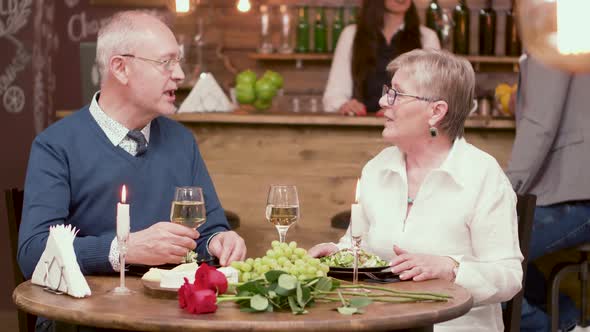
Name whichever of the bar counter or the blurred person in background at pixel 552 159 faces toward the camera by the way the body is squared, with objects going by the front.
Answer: the bar counter

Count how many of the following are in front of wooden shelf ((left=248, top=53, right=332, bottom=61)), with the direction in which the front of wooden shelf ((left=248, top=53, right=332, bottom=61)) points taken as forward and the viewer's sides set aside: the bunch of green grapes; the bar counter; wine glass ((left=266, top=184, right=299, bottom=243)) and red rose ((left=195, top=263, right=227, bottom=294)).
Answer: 4

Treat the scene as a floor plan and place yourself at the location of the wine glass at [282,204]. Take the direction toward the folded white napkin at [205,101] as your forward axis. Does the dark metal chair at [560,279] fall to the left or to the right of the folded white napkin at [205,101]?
right

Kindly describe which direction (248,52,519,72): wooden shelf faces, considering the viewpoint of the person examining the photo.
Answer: facing the viewer

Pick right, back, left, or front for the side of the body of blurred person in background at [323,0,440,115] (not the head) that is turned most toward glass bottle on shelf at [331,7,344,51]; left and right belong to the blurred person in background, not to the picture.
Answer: back

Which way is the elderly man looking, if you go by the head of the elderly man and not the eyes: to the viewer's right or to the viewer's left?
to the viewer's right

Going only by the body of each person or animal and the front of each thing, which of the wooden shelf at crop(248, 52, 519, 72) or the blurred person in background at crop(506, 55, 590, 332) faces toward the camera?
the wooden shelf

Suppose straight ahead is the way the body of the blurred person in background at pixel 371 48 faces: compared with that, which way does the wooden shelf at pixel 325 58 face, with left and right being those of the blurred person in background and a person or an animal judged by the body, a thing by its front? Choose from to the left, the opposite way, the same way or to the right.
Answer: the same way

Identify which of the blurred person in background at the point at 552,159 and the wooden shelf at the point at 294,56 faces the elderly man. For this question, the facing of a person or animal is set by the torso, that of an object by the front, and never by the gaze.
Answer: the wooden shelf

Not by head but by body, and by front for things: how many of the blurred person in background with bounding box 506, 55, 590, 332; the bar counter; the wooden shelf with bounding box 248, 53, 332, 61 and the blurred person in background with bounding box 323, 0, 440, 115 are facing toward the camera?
3

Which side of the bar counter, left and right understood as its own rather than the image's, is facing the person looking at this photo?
front

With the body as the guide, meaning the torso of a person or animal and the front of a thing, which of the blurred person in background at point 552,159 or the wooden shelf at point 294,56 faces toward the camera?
the wooden shelf

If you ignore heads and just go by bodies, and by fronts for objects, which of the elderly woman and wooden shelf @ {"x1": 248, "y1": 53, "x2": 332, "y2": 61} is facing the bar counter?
the wooden shelf

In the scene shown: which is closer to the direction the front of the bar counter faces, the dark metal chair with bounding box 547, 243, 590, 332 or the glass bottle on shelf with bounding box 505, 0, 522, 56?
the dark metal chair

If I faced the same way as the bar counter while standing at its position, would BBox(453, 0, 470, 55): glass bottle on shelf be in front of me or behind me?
behind

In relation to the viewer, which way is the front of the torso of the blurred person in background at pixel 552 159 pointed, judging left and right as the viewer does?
facing away from the viewer and to the left of the viewer

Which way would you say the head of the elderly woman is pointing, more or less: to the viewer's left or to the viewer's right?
to the viewer's left
